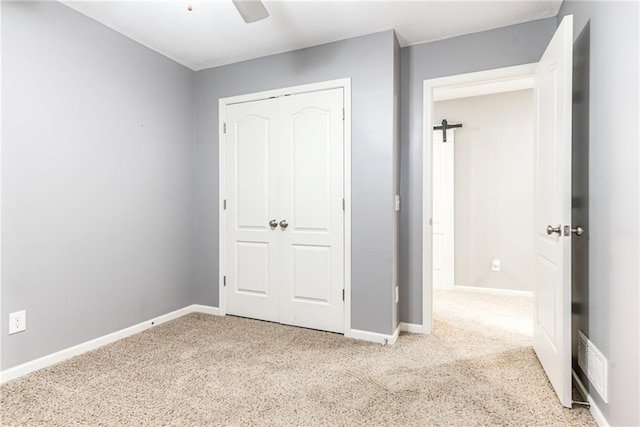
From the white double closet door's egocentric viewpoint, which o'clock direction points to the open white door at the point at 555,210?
The open white door is roughly at 9 o'clock from the white double closet door.

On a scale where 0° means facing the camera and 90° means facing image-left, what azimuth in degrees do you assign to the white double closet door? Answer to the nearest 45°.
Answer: approximately 45°

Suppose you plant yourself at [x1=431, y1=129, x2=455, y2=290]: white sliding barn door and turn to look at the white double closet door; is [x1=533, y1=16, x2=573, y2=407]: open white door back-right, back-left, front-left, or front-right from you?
front-left

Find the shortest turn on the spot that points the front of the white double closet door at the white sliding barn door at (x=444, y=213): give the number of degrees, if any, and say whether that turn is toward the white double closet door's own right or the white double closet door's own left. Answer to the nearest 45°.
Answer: approximately 180°

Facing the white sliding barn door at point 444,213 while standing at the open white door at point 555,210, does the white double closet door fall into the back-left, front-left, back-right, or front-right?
front-left

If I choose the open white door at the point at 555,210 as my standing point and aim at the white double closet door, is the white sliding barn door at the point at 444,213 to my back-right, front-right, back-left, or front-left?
front-right

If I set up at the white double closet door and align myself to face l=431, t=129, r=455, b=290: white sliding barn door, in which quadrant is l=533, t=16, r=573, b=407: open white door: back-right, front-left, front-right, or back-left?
front-right
